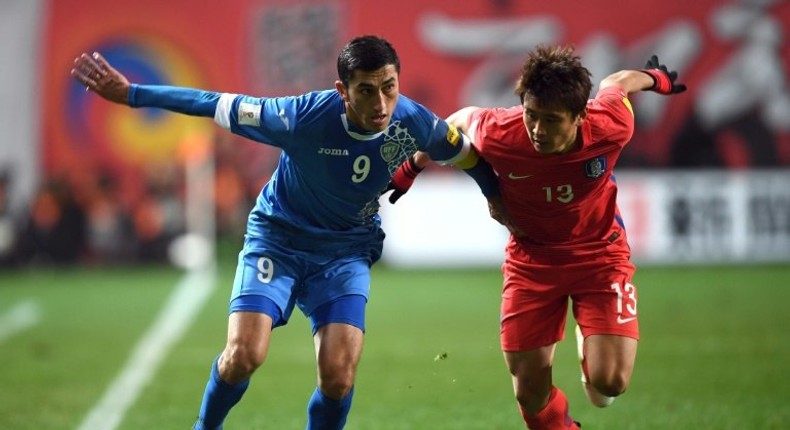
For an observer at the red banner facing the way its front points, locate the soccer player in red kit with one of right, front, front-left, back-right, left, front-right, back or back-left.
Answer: front

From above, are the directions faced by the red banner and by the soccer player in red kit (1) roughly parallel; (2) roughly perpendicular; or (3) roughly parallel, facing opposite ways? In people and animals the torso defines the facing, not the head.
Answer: roughly parallel

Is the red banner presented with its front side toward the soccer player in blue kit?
yes

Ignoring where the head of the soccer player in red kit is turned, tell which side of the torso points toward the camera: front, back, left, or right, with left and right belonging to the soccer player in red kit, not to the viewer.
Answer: front

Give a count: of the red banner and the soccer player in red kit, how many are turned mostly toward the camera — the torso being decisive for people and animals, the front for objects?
2

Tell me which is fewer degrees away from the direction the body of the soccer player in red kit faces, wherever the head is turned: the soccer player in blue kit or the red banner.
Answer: the soccer player in blue kit

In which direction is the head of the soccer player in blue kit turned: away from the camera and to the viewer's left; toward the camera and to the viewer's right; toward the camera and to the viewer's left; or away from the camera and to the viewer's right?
toward the camera and to the viewer's right

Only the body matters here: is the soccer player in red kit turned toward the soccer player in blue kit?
no

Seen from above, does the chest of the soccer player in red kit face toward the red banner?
no

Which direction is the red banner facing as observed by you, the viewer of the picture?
facing the viewer

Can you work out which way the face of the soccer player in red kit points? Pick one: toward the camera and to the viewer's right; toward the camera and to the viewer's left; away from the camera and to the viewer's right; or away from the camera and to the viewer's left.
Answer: toward the camera and to the viewer's left
